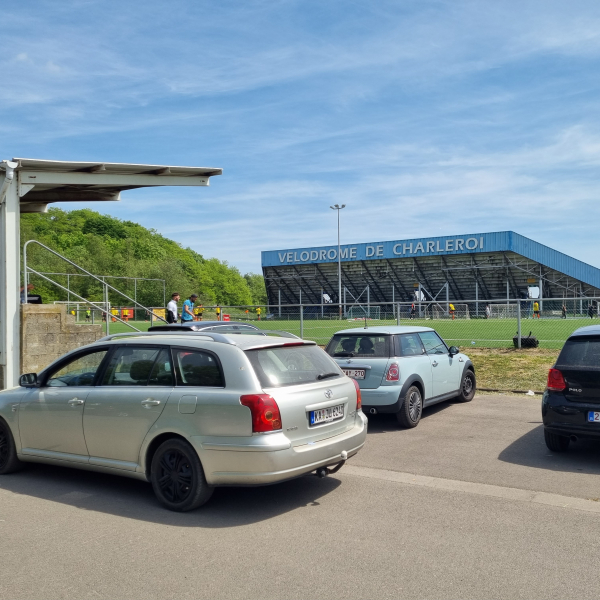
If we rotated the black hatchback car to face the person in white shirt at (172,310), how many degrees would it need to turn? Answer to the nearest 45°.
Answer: approximately 45° to its left

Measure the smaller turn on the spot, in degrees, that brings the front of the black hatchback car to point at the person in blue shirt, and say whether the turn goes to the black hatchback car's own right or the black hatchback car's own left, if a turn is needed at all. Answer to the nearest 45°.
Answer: approximately 45° to the black hatchback car's own left

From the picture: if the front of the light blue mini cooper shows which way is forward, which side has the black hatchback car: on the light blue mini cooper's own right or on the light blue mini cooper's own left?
on the light blue mini cooper's own right

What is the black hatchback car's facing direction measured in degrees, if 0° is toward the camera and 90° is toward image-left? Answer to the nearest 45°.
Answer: approximately 180°

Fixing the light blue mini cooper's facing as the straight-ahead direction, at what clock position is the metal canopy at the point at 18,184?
The metal canopy is roughly at 8 o'clock from the light blue mini cooper.

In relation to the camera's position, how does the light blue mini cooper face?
facing away from the viewer and to the right of the viewer

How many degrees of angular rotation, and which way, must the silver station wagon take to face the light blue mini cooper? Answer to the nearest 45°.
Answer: approximately 90° to its right

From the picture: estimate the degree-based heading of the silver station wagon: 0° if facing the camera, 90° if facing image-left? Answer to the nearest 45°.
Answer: approximately 135°

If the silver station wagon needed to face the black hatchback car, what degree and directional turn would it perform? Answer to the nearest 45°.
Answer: approximately 135° to its right

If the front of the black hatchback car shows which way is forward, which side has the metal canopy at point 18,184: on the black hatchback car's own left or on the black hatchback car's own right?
on the black hatchback car's own left

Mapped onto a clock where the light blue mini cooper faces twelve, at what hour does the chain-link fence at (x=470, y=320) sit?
The chain-link fence is roughly at 11 o'clock from the light blue mini cooper.
